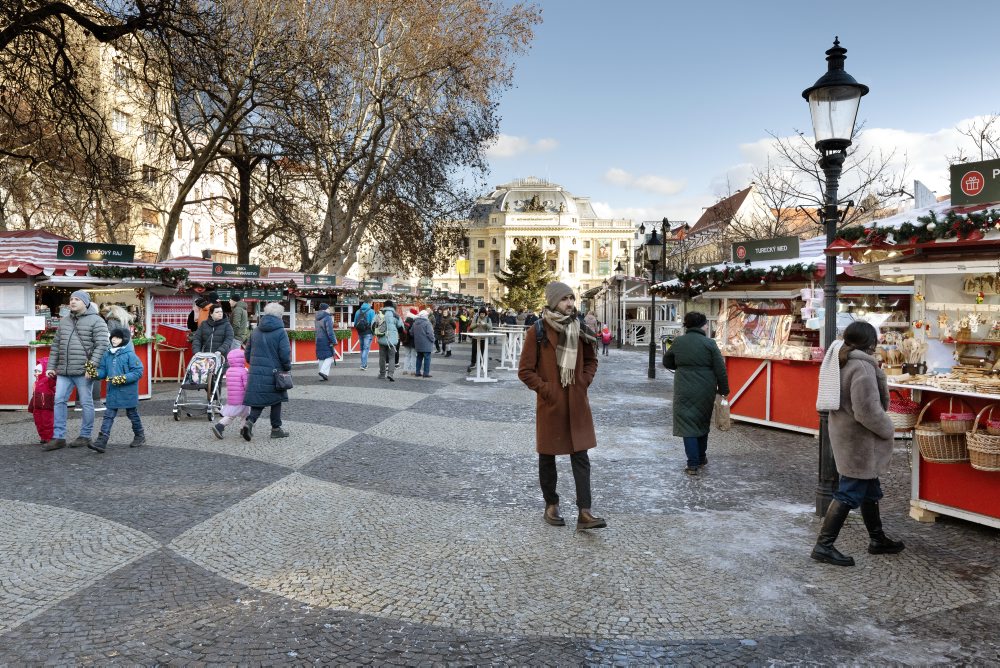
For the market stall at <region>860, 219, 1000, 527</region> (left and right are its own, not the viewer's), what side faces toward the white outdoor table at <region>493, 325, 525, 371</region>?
right

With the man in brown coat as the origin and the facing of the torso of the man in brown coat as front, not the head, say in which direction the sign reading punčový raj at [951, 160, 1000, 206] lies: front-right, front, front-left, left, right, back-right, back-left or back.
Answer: front-left

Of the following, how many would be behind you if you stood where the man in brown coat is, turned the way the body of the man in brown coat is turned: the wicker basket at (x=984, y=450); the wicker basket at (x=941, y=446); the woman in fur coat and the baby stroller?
1

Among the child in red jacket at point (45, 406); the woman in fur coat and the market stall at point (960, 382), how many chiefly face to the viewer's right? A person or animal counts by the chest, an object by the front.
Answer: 1

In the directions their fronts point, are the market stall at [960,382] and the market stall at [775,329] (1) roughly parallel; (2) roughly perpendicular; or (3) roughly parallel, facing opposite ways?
roughly parallel

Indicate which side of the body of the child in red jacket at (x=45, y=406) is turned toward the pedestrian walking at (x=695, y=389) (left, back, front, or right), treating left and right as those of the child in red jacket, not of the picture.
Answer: left

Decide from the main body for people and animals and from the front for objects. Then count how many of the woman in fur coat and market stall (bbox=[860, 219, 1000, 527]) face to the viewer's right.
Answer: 1

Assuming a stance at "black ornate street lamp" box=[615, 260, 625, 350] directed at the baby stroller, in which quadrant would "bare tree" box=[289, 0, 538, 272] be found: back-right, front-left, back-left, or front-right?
front-right

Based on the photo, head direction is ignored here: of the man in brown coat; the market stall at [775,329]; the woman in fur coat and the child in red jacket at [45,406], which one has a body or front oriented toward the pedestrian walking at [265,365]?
the market stall

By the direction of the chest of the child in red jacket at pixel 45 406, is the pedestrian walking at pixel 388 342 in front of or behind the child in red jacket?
behind

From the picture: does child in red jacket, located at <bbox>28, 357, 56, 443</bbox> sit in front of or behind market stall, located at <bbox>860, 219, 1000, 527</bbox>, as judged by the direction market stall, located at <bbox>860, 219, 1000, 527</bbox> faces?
in front

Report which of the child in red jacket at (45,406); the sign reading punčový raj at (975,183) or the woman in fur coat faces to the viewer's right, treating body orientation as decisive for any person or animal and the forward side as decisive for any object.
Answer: the woman in fur coat

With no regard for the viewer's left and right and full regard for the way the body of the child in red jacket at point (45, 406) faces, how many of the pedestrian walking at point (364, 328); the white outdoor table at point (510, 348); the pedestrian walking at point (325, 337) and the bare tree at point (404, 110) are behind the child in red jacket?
4

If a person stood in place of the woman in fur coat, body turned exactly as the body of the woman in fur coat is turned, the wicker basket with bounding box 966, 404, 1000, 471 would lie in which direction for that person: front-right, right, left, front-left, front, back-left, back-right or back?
front-left

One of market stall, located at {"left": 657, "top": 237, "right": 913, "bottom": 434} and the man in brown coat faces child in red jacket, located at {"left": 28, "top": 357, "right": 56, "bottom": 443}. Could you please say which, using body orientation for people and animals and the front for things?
the market stall
